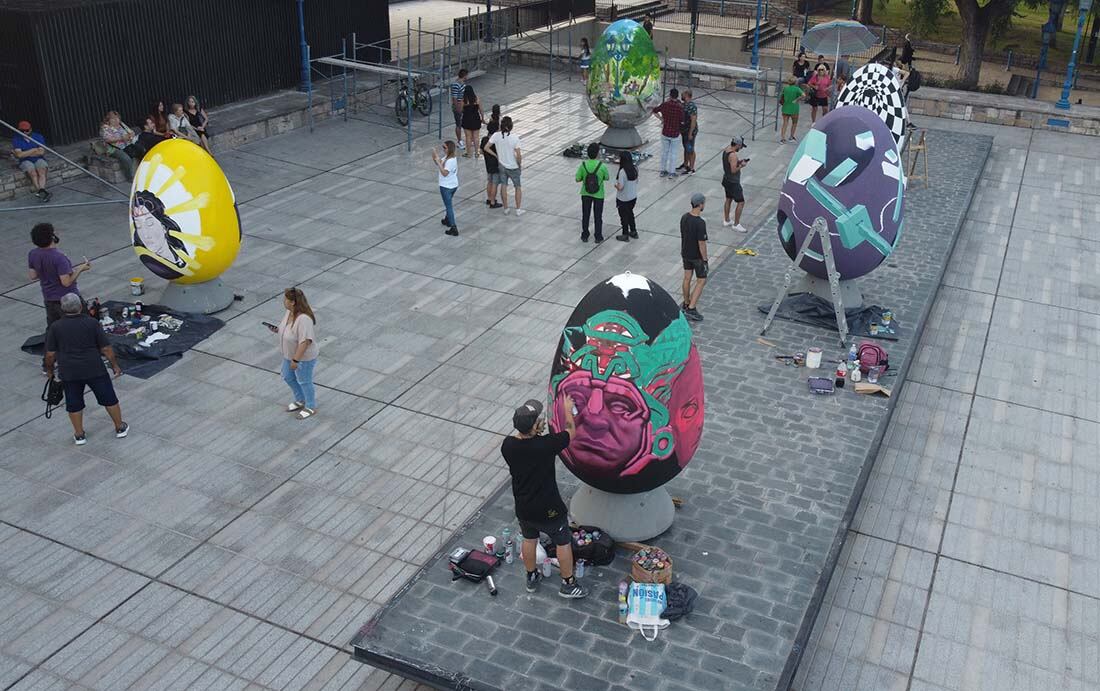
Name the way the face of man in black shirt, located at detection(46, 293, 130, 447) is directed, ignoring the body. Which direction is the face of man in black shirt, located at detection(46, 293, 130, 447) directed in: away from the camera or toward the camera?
away from the camera

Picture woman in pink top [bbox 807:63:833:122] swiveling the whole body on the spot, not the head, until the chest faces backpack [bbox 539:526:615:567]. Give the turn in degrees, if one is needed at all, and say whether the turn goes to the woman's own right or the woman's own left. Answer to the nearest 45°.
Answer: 0° — they already face it

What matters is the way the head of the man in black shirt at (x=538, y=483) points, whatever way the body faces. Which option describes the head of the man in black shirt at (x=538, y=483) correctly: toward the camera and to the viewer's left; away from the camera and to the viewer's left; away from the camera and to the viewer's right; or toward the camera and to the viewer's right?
away from the camera and to the viewer's right

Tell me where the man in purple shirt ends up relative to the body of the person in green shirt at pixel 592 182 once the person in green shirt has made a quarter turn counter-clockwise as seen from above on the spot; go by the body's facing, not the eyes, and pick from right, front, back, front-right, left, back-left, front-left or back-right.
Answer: front-left

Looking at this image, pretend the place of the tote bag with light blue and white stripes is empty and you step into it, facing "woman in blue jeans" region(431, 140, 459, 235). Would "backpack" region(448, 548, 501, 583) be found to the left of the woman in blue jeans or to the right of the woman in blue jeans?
left

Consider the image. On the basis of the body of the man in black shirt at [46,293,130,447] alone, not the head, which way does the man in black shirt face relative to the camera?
away from the camera

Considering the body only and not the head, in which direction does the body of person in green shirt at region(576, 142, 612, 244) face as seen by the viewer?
away from the camera

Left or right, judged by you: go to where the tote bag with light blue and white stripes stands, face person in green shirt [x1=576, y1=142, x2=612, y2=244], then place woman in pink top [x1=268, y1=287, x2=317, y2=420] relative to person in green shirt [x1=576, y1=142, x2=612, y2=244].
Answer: left

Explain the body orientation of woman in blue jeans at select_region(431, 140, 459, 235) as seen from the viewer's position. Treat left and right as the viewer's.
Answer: facing to the left of the viewer

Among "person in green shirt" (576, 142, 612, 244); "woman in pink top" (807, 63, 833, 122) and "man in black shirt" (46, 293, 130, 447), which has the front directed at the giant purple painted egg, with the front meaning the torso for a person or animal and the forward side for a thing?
the woman in pink top

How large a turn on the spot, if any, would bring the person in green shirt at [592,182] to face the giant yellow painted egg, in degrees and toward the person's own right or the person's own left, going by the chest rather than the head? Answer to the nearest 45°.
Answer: approximately 135° to the person's own left

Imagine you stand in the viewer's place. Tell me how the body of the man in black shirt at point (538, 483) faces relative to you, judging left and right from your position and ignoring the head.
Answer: facing away from the viewer and to the right of the viewer

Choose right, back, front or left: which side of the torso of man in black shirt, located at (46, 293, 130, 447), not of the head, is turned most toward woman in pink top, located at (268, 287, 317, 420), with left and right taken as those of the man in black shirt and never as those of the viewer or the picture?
right

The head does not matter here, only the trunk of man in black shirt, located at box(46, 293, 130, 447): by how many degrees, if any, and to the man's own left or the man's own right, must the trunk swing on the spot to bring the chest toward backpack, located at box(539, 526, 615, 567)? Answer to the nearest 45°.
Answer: approximately 135° to the man's own right
